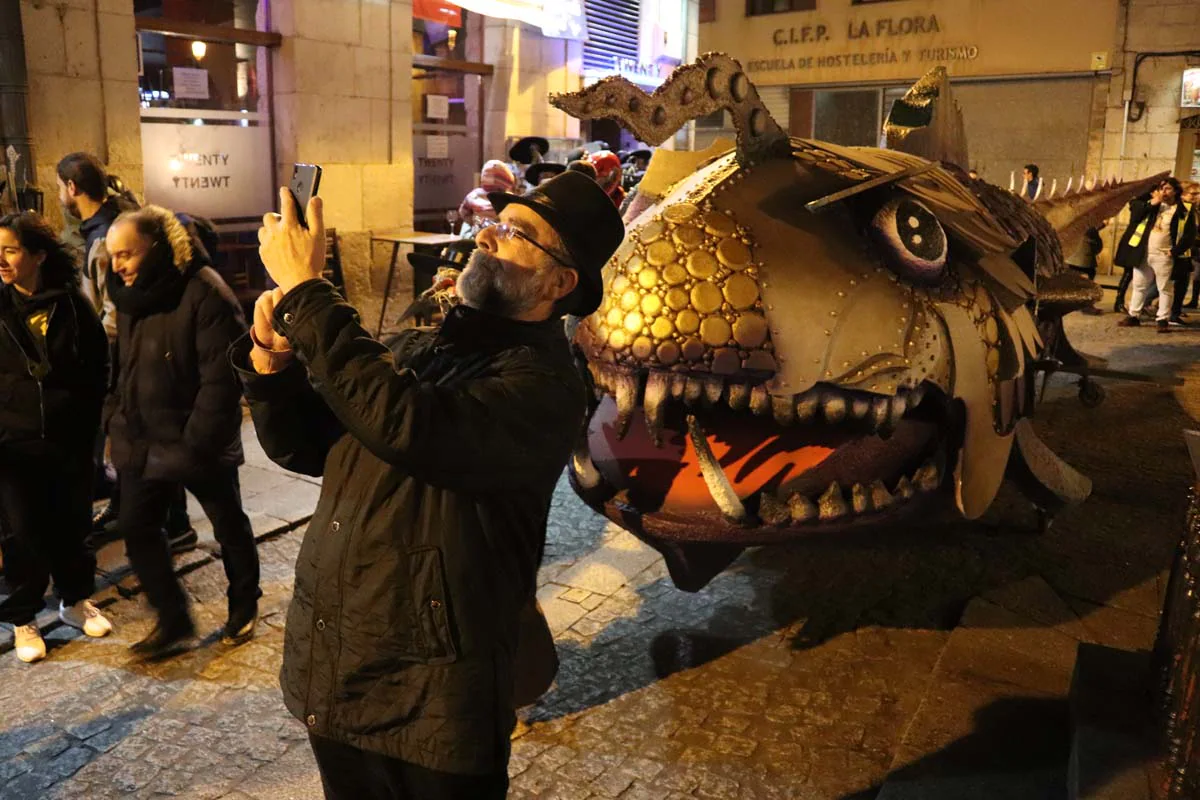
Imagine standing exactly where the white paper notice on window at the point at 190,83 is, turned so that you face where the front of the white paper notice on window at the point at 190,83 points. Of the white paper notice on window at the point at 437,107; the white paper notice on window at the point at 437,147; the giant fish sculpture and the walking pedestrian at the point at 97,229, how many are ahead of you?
2

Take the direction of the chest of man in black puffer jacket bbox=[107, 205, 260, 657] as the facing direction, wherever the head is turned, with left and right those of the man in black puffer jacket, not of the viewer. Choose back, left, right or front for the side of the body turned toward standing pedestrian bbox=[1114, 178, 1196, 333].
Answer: back

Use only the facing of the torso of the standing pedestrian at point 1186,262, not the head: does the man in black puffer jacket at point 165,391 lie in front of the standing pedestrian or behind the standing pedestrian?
in front

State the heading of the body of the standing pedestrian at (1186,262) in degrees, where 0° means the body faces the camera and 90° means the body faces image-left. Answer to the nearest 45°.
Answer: approximately 45°

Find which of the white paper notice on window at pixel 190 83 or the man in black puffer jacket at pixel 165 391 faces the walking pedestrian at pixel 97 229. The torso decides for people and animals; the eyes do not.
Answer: the white paper notice on window

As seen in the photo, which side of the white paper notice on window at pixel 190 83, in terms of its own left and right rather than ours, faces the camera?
front

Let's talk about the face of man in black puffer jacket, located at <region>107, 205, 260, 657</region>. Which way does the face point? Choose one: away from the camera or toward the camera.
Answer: toward the camera

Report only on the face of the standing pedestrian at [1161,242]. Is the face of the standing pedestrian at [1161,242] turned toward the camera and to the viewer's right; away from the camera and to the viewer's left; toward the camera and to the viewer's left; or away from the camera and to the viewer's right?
toward the camera and to the viewer's left

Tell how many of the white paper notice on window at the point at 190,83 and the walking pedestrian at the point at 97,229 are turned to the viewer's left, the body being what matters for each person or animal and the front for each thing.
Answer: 1

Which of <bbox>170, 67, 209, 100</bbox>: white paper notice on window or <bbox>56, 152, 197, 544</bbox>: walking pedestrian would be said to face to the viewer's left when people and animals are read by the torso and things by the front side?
the walking pedestrian

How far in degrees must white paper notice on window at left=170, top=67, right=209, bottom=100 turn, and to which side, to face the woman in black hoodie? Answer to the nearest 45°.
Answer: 0° — it already faces them

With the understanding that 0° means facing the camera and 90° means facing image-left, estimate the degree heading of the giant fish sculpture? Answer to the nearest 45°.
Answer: approximately 45°

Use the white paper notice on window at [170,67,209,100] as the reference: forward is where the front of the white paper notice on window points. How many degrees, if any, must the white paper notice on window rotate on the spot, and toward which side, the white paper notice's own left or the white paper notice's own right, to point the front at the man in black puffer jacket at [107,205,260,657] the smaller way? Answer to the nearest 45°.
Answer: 0° — it already faces them

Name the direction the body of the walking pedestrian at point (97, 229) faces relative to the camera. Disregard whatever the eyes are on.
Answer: to the viewer's left

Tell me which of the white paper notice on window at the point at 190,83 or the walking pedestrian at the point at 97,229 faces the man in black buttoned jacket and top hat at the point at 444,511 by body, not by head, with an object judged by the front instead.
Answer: the white paper notice on window

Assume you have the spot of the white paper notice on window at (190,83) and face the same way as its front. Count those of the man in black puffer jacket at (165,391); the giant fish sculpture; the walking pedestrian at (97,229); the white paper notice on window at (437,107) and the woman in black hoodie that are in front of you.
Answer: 4
